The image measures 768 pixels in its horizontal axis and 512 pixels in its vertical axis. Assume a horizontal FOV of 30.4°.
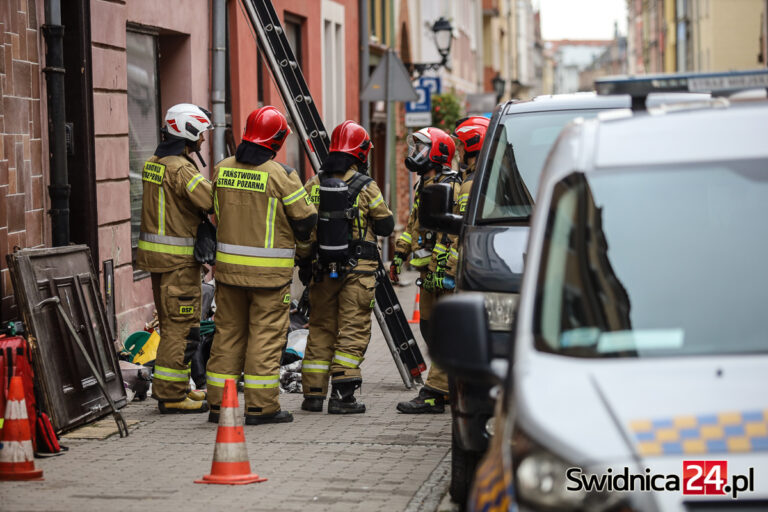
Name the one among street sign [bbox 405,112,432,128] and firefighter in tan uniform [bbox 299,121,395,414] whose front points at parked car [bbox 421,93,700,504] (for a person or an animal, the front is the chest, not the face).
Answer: the street sign

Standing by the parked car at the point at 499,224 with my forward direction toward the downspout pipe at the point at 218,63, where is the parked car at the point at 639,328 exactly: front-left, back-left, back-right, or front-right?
back-left

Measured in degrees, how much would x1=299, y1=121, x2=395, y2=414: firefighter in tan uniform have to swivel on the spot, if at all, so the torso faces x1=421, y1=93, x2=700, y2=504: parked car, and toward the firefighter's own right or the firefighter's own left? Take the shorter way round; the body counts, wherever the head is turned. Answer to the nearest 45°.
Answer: approximately 135° to the firefighter's own right

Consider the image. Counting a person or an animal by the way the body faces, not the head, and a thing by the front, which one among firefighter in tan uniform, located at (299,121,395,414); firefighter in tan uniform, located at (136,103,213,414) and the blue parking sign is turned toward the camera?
the blue parking sign

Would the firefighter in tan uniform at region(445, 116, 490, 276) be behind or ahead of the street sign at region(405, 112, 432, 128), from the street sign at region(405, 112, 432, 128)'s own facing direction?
ahead

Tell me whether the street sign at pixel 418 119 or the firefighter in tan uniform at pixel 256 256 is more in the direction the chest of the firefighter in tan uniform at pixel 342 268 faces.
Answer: the street sign

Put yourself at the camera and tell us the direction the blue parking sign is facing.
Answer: facing the viewer

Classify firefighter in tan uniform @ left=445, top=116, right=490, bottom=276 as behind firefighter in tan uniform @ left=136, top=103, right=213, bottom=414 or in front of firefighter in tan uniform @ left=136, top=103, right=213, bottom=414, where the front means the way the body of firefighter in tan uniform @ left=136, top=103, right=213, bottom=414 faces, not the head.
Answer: in front

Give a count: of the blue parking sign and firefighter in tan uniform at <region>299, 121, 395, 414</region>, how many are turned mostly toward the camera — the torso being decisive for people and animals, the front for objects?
1

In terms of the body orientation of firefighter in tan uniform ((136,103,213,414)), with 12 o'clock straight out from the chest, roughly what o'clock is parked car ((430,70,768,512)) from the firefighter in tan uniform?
The parked car is roughly at 4 o'clock from the firefighter in tan uniform.

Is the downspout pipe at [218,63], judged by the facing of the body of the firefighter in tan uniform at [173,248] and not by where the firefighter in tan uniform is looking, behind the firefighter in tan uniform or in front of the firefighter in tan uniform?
in front

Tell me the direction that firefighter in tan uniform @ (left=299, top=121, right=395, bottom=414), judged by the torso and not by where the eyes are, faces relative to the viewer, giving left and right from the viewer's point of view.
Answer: facing away from the viewer and to the right of the viewer

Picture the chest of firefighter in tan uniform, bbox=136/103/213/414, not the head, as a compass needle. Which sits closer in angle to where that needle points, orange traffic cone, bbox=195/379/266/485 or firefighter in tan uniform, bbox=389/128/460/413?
the firefighter in tan uniform

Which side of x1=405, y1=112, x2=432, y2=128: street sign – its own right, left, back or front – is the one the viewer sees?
front

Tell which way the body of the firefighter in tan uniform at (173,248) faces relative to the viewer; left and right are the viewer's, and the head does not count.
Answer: facing away from the viewer and to the right of the viewer

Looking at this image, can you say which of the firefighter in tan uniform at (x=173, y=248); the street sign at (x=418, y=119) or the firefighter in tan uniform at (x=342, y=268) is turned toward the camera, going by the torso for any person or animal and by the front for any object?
the street sign

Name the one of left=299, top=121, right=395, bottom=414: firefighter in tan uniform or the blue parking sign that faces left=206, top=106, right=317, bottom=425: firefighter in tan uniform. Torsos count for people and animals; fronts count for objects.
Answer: the blue parking sign

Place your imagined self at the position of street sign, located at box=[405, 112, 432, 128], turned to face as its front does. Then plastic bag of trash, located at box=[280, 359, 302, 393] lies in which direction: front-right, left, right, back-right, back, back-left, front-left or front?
front
